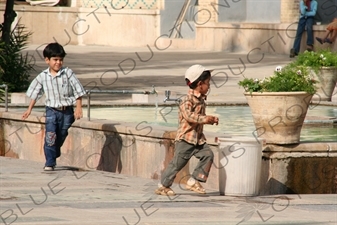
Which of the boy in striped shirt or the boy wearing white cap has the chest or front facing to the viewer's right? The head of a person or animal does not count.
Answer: the boy wearing white cap

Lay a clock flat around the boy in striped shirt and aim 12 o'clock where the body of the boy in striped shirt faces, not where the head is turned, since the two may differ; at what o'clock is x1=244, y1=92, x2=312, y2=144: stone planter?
The stone planter is roughly at 10 o'clock from the boy in striped shirt.

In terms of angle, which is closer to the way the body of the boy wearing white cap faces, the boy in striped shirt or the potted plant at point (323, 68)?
the potted plant

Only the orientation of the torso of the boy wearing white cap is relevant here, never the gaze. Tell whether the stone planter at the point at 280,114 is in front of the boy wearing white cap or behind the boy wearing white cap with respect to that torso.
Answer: in front

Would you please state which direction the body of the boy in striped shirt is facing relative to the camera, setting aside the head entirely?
toward the camera

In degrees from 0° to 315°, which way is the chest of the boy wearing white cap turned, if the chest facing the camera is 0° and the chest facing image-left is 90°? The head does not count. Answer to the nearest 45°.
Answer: approximately 270°

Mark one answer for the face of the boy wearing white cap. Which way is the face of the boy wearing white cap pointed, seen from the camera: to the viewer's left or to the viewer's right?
to the viewer's right

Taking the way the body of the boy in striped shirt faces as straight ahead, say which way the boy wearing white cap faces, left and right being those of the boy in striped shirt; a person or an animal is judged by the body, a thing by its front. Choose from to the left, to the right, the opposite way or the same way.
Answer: to the left

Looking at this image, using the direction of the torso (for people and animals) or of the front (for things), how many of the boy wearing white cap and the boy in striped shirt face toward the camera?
1
